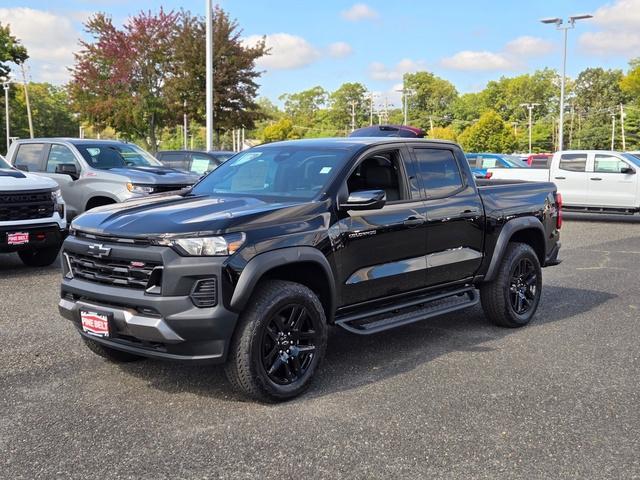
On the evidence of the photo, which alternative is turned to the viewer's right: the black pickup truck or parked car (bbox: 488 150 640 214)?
the parked car

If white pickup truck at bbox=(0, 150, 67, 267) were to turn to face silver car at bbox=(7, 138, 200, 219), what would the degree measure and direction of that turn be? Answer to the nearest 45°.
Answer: approximately 135° to its left

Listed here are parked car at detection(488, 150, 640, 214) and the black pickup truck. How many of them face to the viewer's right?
1

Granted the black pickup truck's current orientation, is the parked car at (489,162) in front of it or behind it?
behind

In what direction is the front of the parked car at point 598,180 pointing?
to the viewer's right

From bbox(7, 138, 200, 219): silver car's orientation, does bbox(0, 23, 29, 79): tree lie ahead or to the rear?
to the rear

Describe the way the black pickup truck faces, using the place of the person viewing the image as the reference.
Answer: facing the viewer and to the left of the viewer

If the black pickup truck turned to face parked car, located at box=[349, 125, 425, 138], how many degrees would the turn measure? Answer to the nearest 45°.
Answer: approximately 135° to its right

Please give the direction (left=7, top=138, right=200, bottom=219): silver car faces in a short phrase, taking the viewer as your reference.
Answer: facing the viewer and to the right of the viewer
